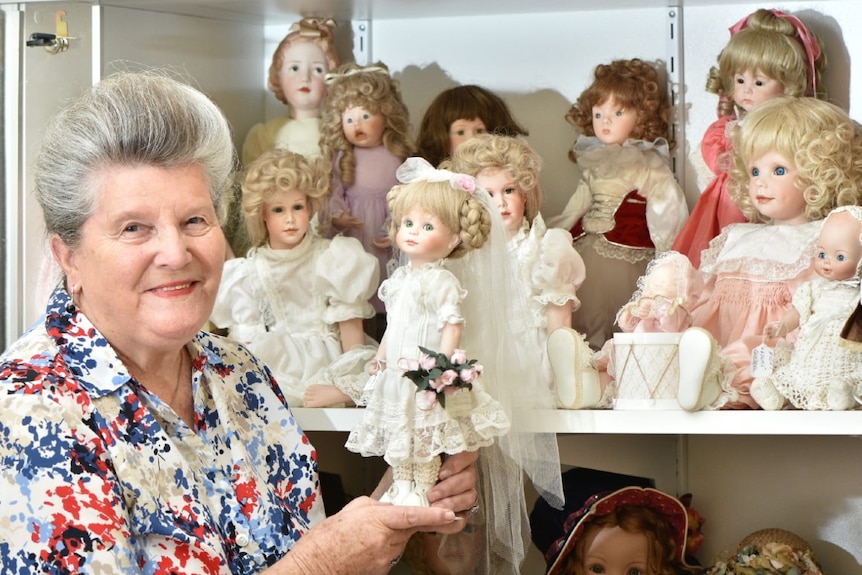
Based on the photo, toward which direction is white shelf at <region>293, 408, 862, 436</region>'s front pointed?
toward the camera

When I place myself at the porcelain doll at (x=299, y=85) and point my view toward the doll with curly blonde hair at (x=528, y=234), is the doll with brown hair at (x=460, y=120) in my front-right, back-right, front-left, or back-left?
front-left

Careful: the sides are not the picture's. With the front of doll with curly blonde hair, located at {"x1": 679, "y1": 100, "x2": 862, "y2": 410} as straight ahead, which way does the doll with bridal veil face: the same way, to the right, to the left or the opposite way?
the same way

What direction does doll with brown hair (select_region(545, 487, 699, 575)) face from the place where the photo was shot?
facing the viewer

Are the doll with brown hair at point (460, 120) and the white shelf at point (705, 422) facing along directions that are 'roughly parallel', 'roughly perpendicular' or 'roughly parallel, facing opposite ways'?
roughly parallel

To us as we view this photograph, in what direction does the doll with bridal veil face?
facing the viewer and to the left of the viewer
